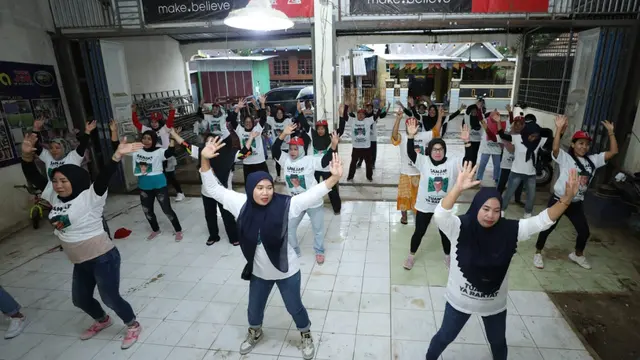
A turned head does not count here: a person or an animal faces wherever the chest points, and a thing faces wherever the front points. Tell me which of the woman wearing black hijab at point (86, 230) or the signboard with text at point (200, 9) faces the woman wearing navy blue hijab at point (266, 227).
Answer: the signboard with text

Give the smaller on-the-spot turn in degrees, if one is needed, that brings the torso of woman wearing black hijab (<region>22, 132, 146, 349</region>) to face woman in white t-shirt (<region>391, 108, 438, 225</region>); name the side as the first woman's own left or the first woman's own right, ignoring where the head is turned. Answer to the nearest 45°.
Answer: approximately 135° to the first woman's own left

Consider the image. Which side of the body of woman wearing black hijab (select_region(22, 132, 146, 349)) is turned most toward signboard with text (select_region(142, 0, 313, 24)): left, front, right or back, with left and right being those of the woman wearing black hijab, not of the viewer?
back

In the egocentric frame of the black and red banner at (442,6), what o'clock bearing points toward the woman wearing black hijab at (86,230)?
The woman wearing black hijab is roughly at 1 o'clock from the black and red banner.

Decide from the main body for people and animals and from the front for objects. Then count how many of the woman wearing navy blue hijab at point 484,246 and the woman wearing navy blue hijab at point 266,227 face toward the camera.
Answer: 2

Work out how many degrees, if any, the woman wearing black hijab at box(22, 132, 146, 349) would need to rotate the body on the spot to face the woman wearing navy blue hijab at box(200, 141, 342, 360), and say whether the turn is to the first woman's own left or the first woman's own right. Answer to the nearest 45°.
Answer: approximately 90° to the first woman's own left

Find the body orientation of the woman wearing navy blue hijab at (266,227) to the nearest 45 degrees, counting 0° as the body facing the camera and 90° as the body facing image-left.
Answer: approximately 0°

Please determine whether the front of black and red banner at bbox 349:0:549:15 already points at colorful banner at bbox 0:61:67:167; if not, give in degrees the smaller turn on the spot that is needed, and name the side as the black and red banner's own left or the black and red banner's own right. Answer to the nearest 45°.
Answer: approximately 45° to the black and red banner's own right

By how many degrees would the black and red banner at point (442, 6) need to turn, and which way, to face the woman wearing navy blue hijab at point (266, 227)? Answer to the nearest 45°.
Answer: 0° — it already faces them
